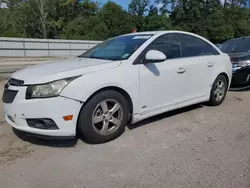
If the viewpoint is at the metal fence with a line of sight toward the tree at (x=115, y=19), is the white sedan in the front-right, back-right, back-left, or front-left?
back-right

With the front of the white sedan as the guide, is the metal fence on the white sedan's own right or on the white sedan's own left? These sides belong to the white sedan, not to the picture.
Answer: on the white sedan's own right

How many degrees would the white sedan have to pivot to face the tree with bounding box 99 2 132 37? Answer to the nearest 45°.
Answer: approximately 135° to its right

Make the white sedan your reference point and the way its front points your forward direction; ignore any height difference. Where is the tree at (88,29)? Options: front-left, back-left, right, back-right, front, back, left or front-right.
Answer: back-right

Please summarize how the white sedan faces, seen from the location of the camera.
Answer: facing the viewer and to the left of the viewer

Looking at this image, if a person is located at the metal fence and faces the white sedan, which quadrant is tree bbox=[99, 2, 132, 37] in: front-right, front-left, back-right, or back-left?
back-left
